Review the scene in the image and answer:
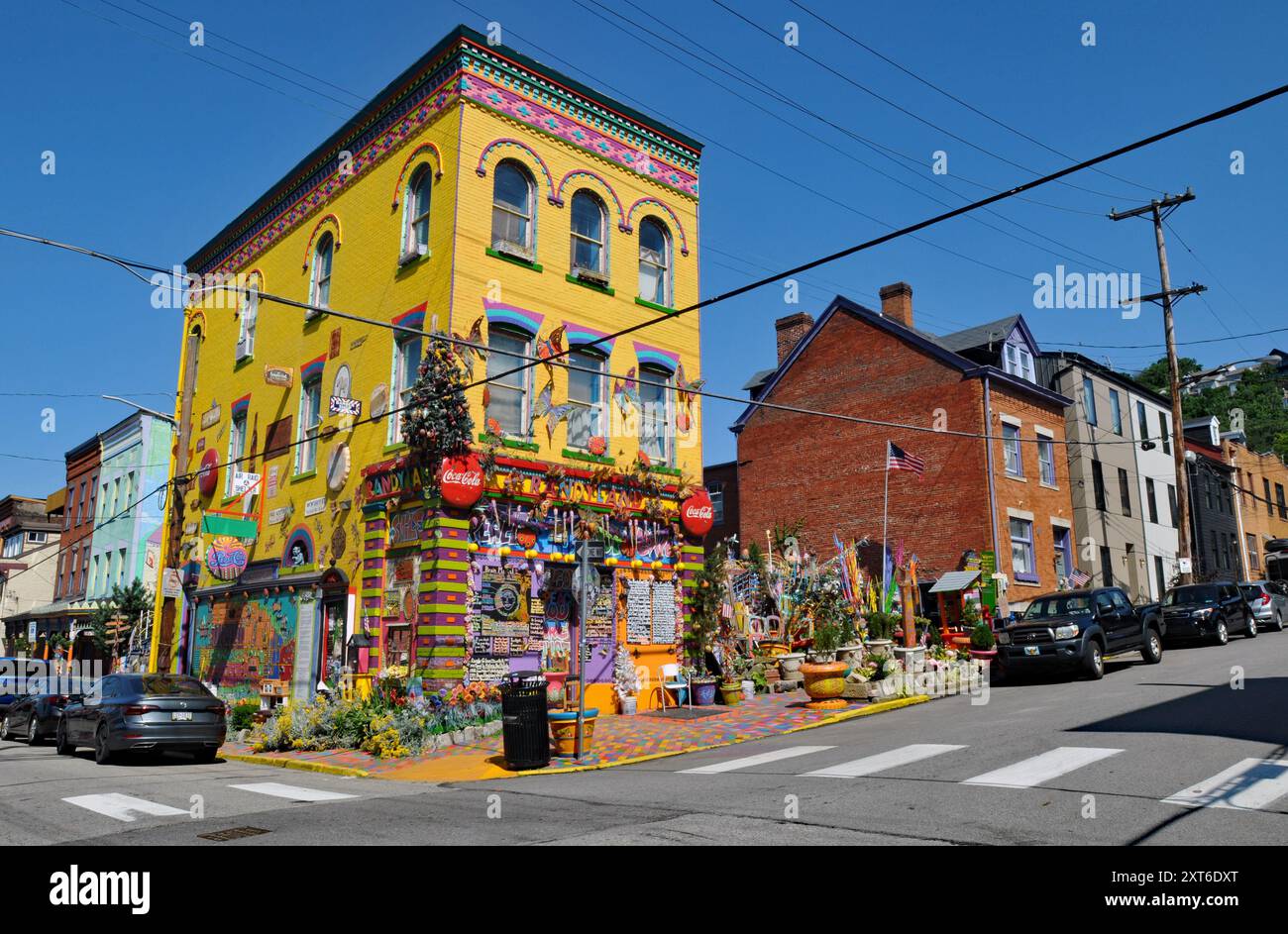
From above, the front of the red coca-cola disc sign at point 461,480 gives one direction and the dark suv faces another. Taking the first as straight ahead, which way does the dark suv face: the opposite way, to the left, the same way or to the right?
to the right

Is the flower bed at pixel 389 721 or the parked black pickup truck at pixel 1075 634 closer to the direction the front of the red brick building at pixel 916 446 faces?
the parked black pickup truck

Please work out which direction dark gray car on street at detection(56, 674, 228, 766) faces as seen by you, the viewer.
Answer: facing away from the viewer and to the left of the viewer

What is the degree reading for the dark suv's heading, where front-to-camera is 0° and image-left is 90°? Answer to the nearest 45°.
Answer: approximately 45°

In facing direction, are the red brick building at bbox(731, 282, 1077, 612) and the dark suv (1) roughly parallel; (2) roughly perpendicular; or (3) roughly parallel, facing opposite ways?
roughly perpendicular

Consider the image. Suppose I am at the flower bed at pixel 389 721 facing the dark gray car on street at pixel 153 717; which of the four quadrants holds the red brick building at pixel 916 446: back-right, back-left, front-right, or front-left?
back-right

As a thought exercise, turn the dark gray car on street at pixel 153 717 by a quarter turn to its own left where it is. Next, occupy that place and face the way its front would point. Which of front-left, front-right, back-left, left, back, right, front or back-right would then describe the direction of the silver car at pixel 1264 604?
back-left

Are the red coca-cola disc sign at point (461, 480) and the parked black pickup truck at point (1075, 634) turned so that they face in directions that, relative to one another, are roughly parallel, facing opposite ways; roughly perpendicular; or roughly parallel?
roughly perpendicular

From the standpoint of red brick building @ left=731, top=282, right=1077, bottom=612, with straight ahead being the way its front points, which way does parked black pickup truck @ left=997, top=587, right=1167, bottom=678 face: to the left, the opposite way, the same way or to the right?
to the right

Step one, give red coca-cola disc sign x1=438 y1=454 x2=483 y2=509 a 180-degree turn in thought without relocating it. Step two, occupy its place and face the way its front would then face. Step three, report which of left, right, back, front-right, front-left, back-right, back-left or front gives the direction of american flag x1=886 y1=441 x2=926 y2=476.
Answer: front-right

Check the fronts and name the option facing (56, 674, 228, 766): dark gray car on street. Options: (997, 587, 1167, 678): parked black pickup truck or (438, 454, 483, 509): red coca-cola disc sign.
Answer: (997, 587, 1167, 678): parked black pickup truck

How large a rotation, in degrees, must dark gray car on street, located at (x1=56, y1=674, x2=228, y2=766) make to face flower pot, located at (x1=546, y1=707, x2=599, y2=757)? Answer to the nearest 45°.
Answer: approximately 180°

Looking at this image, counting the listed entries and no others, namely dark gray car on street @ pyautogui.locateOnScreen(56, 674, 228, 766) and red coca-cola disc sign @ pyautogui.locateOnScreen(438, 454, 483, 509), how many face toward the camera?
1

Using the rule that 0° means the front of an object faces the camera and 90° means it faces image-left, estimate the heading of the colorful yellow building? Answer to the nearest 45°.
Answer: approximately 315°

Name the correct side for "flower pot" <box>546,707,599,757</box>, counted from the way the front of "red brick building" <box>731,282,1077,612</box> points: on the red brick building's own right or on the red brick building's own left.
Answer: on the red brick building's own right
